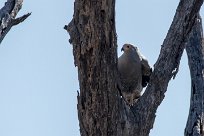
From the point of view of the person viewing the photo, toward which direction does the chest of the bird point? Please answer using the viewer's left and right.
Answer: facing the viewer and to the left of the viewer
